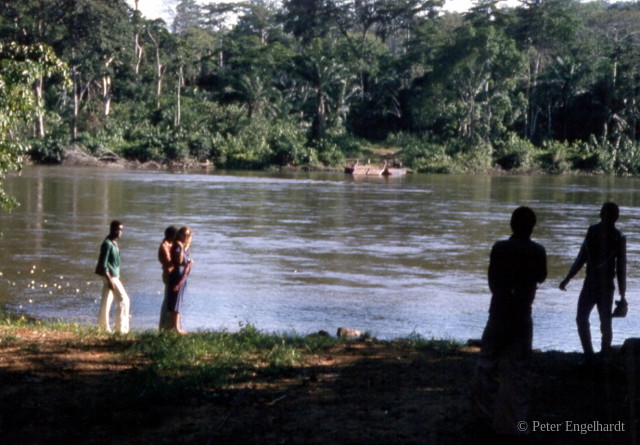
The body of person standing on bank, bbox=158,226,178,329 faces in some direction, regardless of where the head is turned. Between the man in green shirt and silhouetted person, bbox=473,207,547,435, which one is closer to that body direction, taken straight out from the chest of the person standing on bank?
the silhouetted person

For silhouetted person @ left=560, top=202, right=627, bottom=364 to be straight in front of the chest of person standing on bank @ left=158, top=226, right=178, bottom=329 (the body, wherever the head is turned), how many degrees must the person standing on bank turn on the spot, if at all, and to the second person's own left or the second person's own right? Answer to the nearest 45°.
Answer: approximately 45° to the second person's own right

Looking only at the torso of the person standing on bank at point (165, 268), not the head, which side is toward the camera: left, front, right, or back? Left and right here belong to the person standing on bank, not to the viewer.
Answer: right
